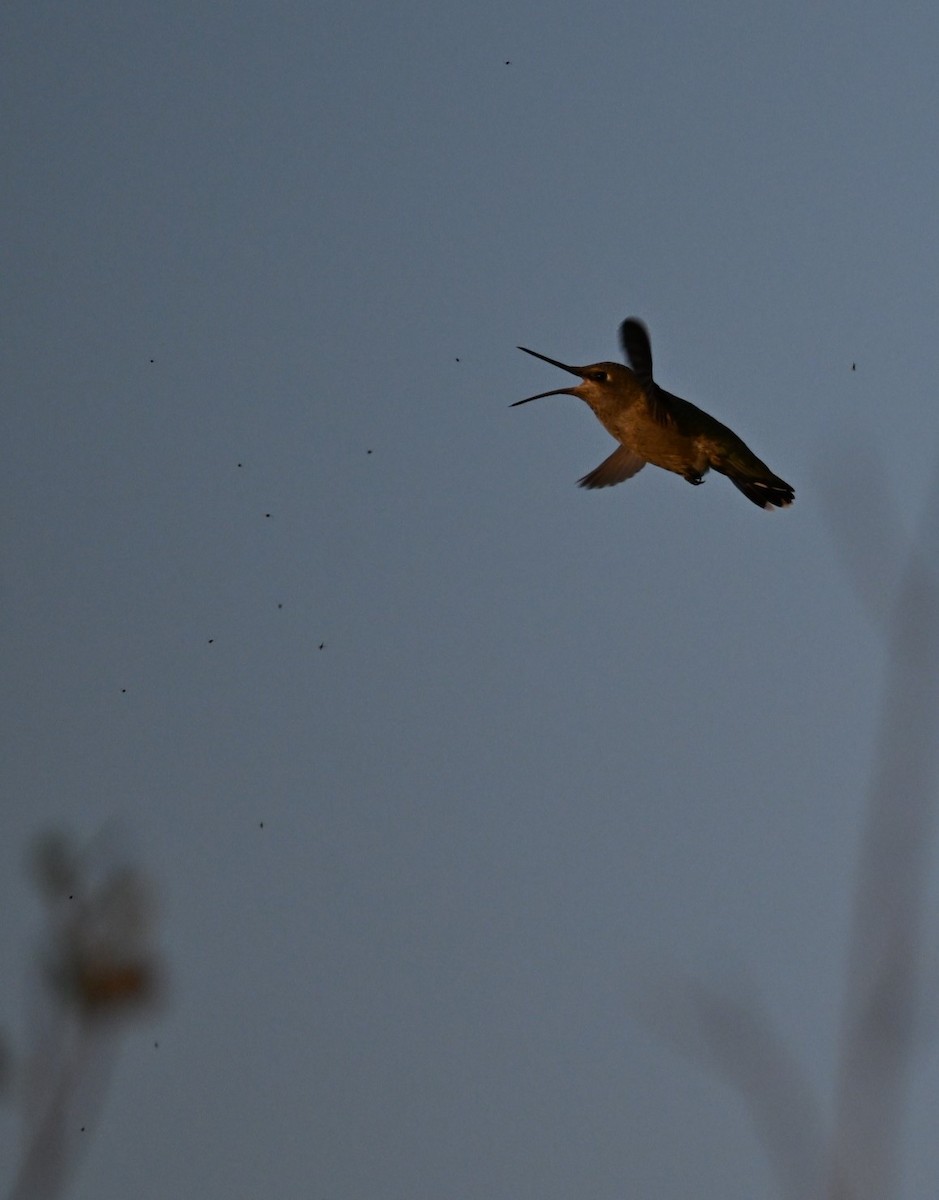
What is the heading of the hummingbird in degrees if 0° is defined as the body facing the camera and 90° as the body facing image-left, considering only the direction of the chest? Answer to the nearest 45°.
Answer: approximately 90°
